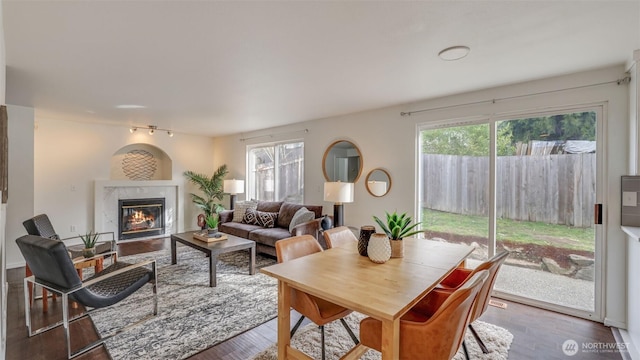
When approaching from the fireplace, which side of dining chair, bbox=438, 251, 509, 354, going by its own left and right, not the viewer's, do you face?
front

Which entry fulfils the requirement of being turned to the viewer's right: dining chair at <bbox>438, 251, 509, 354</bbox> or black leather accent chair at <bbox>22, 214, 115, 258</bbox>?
the black leather accent chair

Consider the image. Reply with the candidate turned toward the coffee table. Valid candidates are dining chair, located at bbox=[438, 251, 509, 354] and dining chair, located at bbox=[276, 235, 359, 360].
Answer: dining chair, located at bbox=[438, 251, 509, 354]

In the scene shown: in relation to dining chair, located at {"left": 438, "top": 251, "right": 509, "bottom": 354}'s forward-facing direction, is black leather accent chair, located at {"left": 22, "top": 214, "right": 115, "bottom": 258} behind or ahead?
ahead

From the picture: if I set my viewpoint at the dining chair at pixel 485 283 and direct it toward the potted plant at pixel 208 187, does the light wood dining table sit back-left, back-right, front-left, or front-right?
front-left

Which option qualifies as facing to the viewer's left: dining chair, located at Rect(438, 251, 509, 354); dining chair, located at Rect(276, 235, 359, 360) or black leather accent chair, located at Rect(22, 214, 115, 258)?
dining chair, located at Rect(438, 251, 509, 354)

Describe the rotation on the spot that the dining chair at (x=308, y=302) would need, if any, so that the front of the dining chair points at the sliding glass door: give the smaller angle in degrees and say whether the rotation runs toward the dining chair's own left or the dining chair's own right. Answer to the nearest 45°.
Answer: approximately 90° to the dining chair's own left

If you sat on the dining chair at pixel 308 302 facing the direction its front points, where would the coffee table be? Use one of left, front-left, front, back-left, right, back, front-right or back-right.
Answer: back

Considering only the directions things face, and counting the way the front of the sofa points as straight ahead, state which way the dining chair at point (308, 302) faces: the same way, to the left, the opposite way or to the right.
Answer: to the left

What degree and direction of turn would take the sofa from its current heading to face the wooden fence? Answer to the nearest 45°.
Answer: approximately 90° to its left

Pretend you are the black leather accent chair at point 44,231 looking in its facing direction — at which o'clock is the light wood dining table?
The light wood dining table is roughly at 2 o'clock from the black leather accent chair.

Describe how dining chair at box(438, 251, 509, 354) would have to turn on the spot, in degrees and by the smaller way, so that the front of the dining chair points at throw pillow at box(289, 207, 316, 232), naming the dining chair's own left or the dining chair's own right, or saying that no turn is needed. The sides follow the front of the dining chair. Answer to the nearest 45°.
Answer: approximately 45° to the dining chair's own right

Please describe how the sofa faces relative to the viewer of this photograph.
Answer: facing the viewer and to the left of the viewer

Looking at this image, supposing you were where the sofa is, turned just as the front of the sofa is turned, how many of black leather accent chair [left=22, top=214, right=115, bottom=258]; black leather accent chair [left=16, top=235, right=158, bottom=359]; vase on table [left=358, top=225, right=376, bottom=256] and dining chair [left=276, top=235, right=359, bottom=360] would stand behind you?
0

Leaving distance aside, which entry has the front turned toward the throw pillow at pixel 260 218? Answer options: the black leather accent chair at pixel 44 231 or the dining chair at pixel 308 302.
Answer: the black leather accent chair

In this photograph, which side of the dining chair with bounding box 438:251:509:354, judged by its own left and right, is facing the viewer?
left

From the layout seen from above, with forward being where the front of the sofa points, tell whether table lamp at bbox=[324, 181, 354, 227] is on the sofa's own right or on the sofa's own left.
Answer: on the sofa's own left

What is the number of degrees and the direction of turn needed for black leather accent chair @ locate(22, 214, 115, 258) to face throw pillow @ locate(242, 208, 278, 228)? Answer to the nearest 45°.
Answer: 0° — it already faces it

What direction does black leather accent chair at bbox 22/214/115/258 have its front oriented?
to the viewer's right
